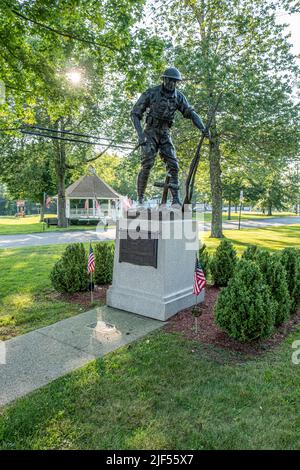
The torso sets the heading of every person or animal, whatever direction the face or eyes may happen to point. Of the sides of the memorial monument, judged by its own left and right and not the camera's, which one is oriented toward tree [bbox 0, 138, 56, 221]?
right

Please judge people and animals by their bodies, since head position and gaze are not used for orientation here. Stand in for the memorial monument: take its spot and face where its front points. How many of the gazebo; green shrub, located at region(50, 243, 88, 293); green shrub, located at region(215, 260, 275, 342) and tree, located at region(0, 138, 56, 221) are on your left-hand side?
1

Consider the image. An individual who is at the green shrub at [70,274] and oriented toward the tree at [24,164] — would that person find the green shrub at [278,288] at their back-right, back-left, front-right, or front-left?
back-right

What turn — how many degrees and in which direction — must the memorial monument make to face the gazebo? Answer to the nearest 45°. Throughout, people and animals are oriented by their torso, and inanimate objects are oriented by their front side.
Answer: approximately 135° to its right

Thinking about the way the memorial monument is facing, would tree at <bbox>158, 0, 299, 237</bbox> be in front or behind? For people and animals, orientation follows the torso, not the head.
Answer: behind

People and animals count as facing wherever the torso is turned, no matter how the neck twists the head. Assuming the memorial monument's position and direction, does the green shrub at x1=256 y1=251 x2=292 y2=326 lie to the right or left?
on its left

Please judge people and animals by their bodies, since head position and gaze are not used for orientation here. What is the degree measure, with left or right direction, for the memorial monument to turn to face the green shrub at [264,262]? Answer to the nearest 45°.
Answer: approximately 135° to its left

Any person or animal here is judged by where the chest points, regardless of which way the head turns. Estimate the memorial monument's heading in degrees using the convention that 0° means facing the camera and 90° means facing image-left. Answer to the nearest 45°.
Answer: approximately 45°

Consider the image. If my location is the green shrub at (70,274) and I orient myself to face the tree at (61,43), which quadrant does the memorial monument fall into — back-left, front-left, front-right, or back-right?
back-right

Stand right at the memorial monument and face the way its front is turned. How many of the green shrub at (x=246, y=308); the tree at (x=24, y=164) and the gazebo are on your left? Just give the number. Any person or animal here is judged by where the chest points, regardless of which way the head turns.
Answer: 1
